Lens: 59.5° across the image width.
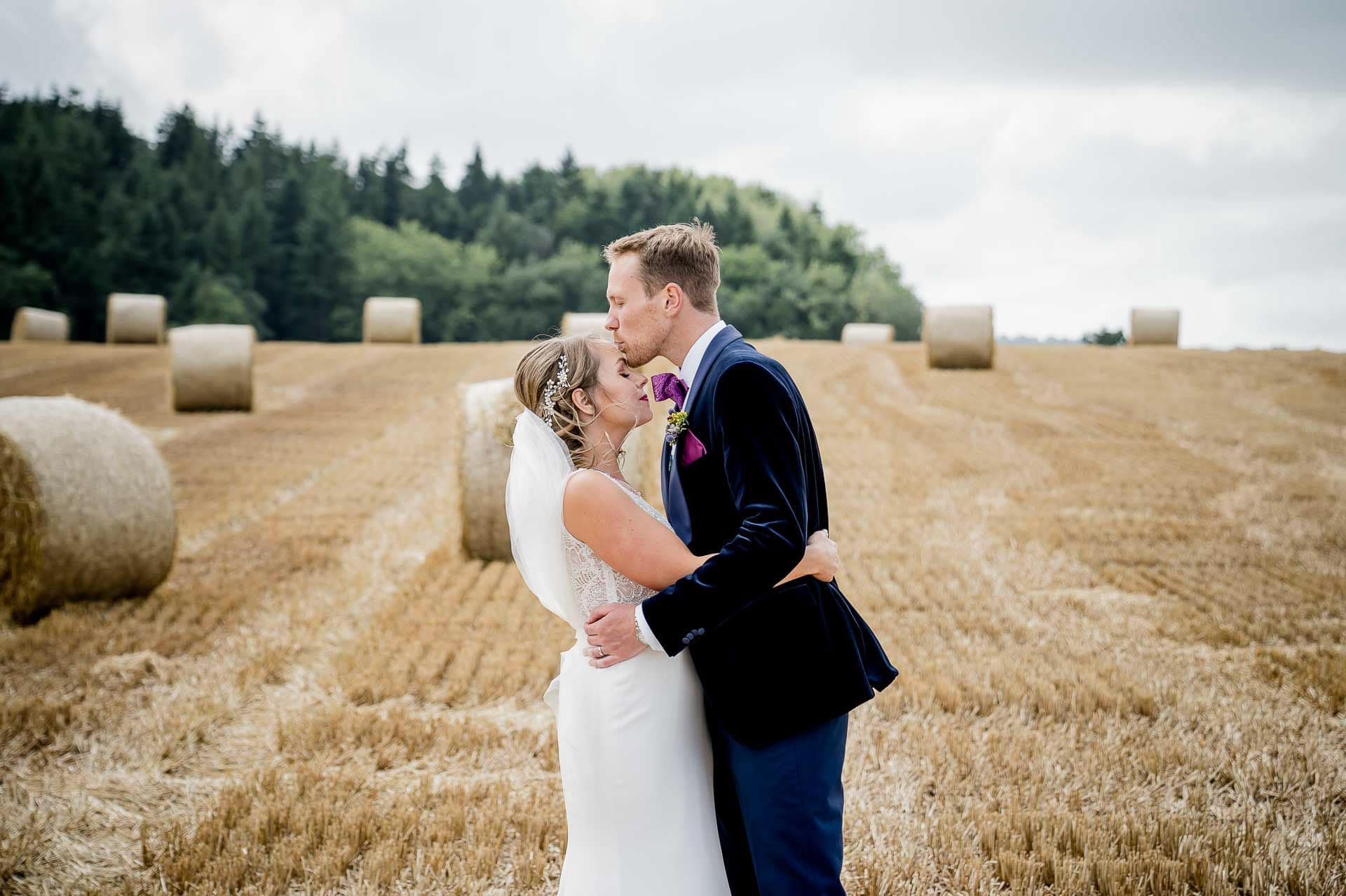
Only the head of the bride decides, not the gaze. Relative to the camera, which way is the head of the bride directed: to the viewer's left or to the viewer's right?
to the viewer's right

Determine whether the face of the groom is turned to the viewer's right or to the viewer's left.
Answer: to the viewer's left

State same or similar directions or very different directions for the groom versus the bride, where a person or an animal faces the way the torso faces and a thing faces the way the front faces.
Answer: very different directions

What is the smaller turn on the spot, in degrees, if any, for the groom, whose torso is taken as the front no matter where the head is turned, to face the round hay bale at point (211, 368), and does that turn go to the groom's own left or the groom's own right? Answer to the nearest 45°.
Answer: approximately 45° to the groom's own right

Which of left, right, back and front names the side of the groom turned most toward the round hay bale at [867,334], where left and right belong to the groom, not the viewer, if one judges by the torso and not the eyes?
right

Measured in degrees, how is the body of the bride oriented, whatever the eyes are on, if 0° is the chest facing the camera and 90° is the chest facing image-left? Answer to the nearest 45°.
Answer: approximately 270°

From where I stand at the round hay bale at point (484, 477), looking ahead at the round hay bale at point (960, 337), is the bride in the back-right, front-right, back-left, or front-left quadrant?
back-right

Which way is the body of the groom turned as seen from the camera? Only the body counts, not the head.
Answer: to the viewer's left

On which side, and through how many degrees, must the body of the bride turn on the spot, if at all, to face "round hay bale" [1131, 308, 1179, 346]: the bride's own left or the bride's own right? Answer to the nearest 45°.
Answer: approximately 45° to the bride's own left

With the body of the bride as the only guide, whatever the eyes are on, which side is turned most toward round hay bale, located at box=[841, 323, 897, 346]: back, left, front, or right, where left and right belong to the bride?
left
